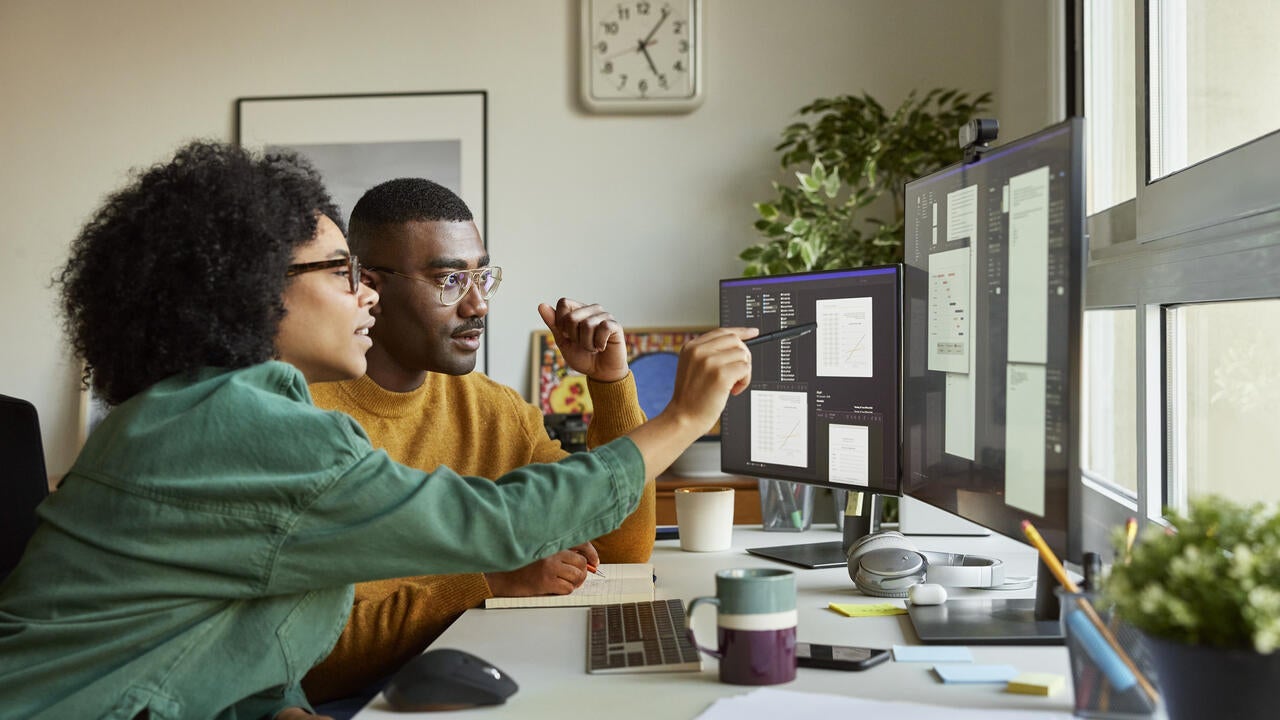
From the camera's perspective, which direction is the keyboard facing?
to the viewer's left

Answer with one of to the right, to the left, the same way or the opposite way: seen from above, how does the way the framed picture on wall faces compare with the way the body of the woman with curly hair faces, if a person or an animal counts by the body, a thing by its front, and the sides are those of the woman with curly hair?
to the right

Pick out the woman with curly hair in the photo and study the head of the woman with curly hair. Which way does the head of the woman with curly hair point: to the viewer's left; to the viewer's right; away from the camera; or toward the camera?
to the viewer's right

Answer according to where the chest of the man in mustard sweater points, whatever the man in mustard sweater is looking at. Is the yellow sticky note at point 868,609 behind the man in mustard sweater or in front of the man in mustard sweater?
in front

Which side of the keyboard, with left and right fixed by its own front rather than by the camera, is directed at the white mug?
right

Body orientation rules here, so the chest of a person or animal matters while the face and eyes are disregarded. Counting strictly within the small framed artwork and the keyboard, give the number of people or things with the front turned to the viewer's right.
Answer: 0

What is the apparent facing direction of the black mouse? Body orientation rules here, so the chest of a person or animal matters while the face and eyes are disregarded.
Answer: to the viewer's right

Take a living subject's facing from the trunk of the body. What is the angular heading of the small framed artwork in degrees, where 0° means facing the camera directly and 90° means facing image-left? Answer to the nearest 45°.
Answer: approximately 0°

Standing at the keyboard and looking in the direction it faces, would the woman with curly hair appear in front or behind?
in front

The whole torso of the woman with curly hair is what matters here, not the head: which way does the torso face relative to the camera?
to the viewer's right

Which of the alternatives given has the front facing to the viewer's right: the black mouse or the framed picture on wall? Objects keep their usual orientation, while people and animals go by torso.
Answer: the black mouse
